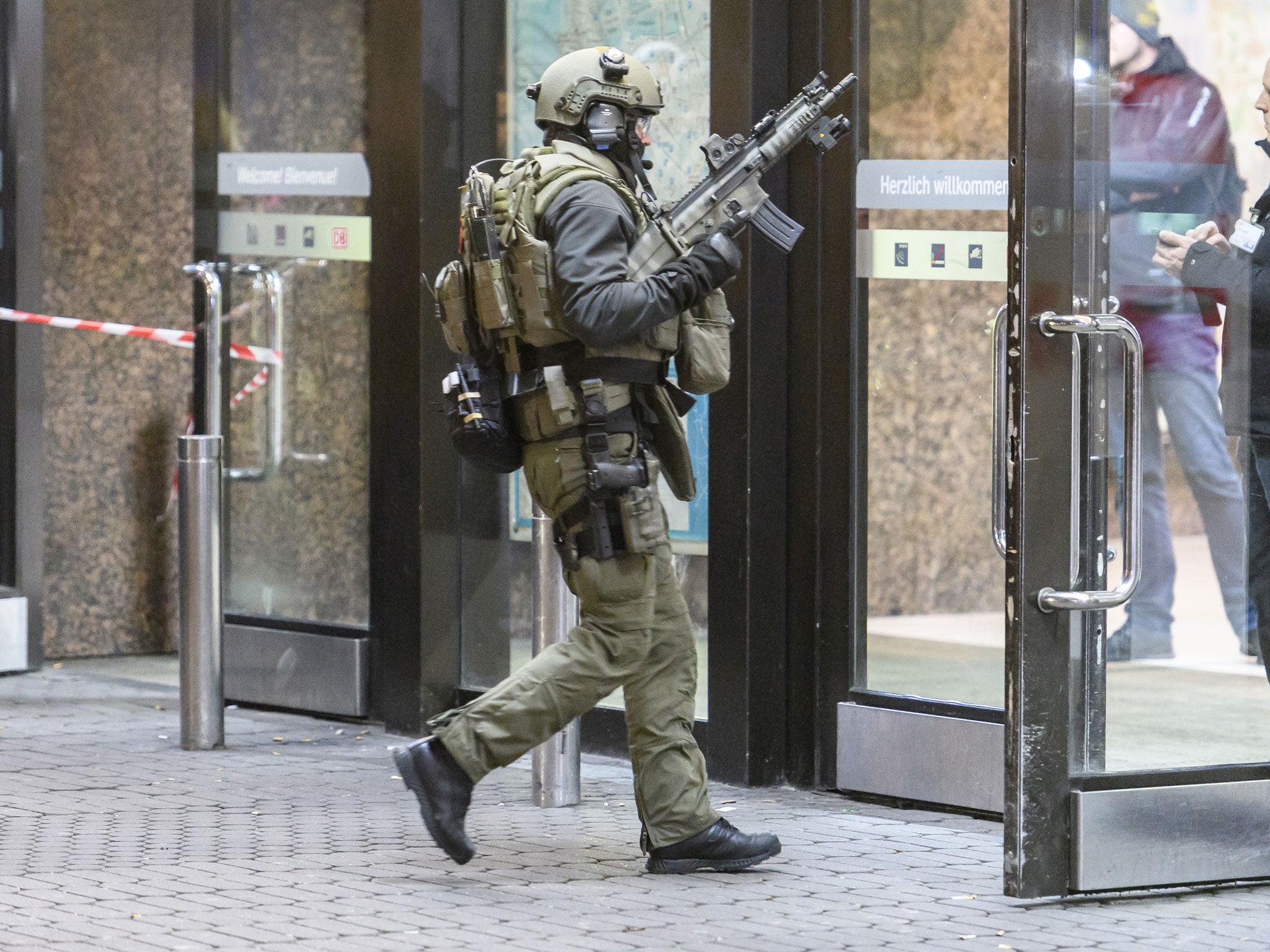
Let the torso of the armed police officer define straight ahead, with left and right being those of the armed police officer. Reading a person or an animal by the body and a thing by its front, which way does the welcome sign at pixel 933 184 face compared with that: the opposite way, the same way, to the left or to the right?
to the right

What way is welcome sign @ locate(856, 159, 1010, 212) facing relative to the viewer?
toward the camera

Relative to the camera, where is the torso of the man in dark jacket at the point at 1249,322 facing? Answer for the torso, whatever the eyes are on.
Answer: to the viewer's left

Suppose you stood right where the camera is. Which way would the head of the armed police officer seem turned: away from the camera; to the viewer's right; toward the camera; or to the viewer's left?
to the viewer's right

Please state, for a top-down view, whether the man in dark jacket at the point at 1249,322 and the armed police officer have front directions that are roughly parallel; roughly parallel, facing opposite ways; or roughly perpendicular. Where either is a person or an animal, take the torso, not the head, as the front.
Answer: roughly parallel, facing opposite ways

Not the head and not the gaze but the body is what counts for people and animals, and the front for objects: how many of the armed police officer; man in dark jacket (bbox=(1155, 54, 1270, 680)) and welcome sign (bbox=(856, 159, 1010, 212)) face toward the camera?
1

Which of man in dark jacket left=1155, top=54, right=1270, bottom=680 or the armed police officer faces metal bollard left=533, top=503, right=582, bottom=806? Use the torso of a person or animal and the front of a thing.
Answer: the man in dark jacket

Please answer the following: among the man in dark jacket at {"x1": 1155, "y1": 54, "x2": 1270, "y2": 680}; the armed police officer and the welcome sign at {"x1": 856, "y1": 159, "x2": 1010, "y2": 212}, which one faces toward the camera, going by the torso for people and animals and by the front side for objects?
the welcome sign

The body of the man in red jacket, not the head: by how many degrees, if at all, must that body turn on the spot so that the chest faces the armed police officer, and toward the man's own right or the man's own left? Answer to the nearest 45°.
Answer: approximately 45° to the man's own right

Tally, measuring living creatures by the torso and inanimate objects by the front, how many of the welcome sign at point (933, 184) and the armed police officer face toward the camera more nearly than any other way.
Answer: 1

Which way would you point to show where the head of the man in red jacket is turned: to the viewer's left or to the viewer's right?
to the viewer's left

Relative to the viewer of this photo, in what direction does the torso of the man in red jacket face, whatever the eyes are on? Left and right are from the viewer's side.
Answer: facing the viewer and to the left of the viewer

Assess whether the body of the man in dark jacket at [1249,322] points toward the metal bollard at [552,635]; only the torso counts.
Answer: yes

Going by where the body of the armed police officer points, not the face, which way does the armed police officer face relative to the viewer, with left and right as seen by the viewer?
facing to the right of the viewer
